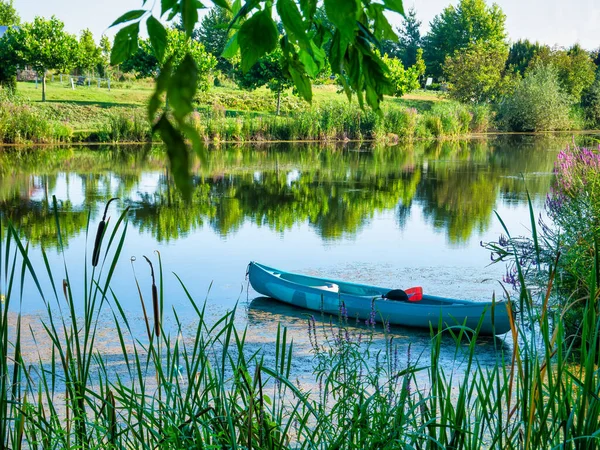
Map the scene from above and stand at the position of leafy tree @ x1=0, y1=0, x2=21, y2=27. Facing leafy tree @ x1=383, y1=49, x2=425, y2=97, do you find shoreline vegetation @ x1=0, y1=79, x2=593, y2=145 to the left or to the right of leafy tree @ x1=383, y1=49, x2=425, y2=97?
right
